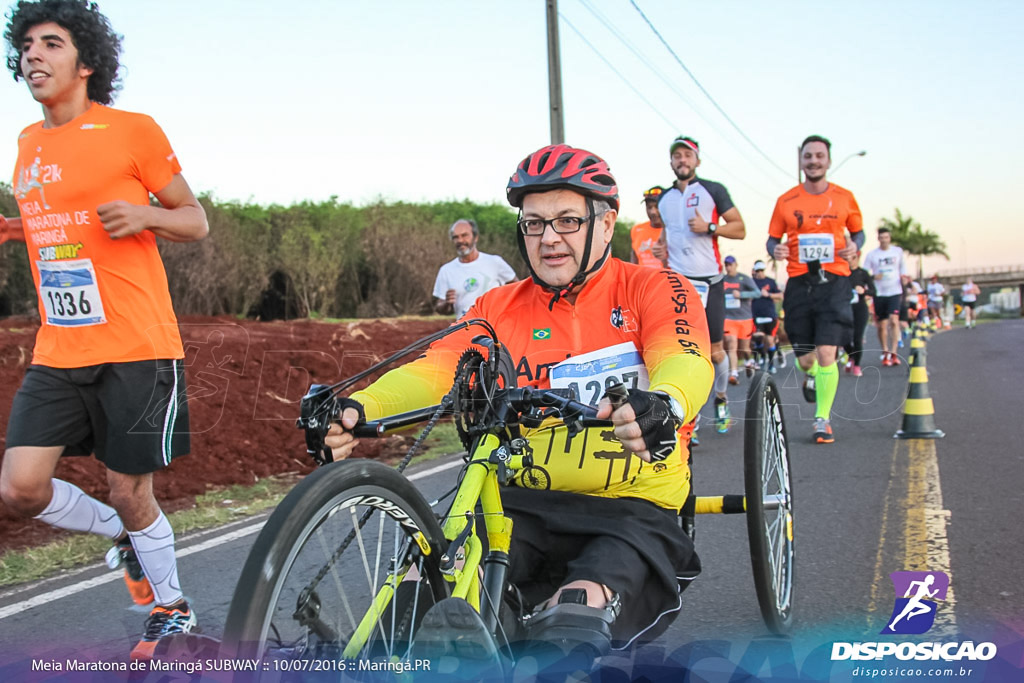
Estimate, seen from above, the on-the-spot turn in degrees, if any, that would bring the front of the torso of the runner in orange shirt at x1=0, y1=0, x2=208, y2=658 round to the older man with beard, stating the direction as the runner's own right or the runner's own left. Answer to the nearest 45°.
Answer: approximately 180°

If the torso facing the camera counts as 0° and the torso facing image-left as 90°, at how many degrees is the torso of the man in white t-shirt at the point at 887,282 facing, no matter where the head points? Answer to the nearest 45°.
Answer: approximately 0°

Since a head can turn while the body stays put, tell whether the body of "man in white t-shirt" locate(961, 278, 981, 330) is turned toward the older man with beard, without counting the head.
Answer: yes

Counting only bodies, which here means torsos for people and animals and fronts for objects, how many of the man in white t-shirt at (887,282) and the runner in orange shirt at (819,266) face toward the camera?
2

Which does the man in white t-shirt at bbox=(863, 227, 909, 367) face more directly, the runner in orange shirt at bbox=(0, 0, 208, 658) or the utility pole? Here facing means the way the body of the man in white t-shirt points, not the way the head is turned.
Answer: the runner in orange shirt

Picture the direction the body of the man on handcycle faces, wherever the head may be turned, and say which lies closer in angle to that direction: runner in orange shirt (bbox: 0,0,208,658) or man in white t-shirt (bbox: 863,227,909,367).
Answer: the runner in orange shirt

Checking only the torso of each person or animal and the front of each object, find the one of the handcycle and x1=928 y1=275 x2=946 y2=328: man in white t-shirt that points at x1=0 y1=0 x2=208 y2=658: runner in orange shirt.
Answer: the man in white t-shirt

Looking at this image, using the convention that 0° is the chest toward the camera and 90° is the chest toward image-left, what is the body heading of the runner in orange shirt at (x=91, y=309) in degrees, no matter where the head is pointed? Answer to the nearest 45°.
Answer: approximately 45°

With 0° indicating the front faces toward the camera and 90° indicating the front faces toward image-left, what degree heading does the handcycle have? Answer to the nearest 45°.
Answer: approximately 45°
